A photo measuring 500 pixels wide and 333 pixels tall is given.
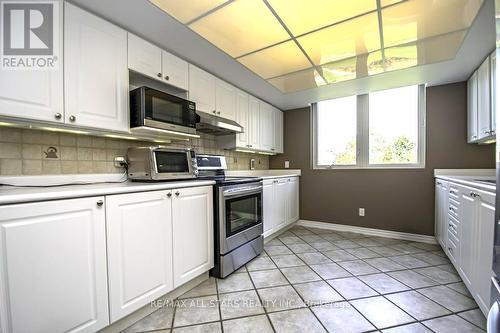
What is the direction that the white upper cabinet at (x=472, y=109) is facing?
to the viewer's left

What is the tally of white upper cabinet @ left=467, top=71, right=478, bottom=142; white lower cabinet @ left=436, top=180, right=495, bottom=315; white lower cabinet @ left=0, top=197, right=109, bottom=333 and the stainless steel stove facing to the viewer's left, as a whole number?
2

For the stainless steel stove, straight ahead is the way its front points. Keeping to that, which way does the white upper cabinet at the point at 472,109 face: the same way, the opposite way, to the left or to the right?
the opposite way

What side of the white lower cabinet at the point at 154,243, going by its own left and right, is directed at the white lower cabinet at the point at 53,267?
right

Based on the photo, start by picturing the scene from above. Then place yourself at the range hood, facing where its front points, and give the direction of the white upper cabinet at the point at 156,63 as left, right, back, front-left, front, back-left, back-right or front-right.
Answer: right

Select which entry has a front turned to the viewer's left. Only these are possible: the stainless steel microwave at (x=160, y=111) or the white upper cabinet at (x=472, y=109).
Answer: the white upper cabinet

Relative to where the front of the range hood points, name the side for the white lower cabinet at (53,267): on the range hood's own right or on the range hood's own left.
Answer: on the range hood's own right

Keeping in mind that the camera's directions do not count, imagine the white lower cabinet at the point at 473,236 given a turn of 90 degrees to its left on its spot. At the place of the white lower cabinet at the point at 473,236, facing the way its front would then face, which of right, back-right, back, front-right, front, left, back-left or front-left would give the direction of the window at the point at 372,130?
back-right

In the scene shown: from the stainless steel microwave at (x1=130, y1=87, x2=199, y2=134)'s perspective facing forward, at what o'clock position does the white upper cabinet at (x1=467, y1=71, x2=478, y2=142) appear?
The white upper cabinet is roughly at 11 o'clock from the stainless steel microwave.

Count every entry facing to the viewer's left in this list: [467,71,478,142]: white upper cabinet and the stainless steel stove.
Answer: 1

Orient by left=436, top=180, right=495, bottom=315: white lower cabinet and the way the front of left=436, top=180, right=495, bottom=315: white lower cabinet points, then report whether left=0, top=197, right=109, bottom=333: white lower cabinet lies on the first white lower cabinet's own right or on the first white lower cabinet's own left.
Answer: on the first white lower cabinet's own left
